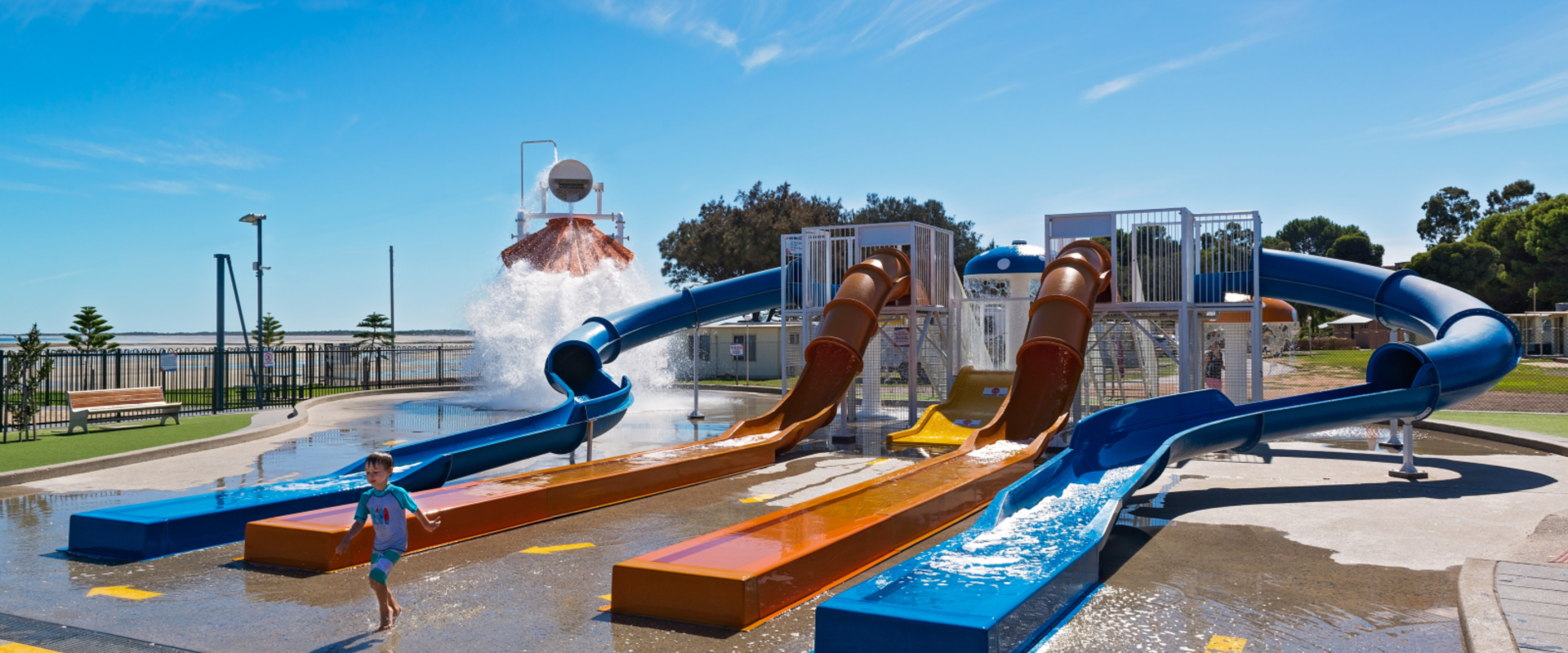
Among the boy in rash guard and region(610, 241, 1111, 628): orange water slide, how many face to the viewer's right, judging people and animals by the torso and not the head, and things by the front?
0

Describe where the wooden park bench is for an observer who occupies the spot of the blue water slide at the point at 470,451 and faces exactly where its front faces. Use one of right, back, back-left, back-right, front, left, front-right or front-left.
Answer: right

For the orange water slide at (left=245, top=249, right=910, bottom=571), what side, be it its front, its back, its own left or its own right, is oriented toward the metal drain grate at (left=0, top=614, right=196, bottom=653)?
front

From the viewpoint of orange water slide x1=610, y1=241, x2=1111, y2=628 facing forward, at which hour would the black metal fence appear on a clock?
The black metal fence is roughly at 3 o'clock from the orange water slide.

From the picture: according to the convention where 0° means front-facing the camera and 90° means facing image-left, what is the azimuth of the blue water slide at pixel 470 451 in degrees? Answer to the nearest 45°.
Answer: approximately 45°

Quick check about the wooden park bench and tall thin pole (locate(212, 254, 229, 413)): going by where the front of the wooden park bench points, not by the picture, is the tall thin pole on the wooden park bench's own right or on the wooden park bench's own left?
on the wooden park bench's own left

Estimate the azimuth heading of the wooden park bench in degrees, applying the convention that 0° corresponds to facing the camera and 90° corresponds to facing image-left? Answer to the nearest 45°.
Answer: approximately 315°

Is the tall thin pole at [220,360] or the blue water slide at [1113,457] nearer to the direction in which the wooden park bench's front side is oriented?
the blue water slide

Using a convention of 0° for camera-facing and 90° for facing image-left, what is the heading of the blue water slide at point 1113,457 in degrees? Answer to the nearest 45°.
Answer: approximately 45°

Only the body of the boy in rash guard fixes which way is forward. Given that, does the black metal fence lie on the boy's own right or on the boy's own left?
on the boy's own right

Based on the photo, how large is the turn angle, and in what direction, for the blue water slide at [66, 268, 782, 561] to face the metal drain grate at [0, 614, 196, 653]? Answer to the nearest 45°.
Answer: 0° — it already faces it
